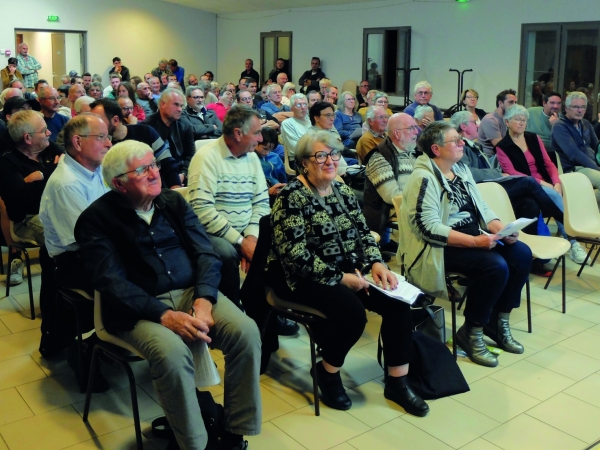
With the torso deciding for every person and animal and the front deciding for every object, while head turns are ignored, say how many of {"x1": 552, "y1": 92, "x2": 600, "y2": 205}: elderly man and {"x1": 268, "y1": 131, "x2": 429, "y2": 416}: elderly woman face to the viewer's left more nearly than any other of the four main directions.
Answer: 0

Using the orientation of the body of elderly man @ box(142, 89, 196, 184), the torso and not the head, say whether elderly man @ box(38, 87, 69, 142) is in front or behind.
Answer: behind

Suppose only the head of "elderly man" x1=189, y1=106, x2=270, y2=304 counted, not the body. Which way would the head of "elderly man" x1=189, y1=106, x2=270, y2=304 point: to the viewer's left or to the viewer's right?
to the viewer's right

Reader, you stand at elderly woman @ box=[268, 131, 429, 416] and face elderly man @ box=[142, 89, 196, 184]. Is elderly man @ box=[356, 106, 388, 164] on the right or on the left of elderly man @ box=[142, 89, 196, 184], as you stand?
right

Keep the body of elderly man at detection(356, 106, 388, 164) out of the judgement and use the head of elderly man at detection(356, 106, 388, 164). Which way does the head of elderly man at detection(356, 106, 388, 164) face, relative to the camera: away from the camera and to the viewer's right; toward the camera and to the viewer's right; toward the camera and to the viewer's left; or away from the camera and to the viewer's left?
toward the camera and to the viewer's right

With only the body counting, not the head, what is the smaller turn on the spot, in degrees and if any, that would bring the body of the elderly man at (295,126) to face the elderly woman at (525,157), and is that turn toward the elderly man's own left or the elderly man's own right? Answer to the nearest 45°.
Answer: approximately 45° to the elderly man's own left

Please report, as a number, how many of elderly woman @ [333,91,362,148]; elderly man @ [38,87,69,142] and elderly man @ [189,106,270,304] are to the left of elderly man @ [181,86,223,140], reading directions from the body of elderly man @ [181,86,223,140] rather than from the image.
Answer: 1
